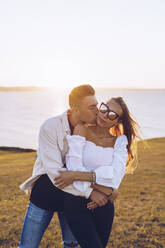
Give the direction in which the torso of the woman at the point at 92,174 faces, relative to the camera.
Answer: toward the camera
